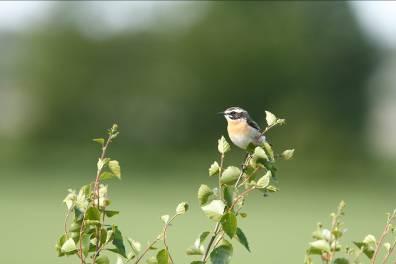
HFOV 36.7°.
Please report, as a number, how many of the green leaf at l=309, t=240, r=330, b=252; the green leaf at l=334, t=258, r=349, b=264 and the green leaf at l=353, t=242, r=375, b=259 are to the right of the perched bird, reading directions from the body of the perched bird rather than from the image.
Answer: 0

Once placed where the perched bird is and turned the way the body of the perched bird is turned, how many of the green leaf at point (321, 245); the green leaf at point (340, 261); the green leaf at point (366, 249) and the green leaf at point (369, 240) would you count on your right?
0

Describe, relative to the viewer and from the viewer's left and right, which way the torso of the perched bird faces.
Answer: facing the viewer and to the left of the viewer

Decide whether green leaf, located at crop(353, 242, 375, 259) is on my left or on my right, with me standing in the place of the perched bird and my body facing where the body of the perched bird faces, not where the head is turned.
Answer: on my left

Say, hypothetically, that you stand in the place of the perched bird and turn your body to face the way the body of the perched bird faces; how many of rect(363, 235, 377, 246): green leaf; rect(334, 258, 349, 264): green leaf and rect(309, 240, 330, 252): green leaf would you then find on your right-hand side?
0
